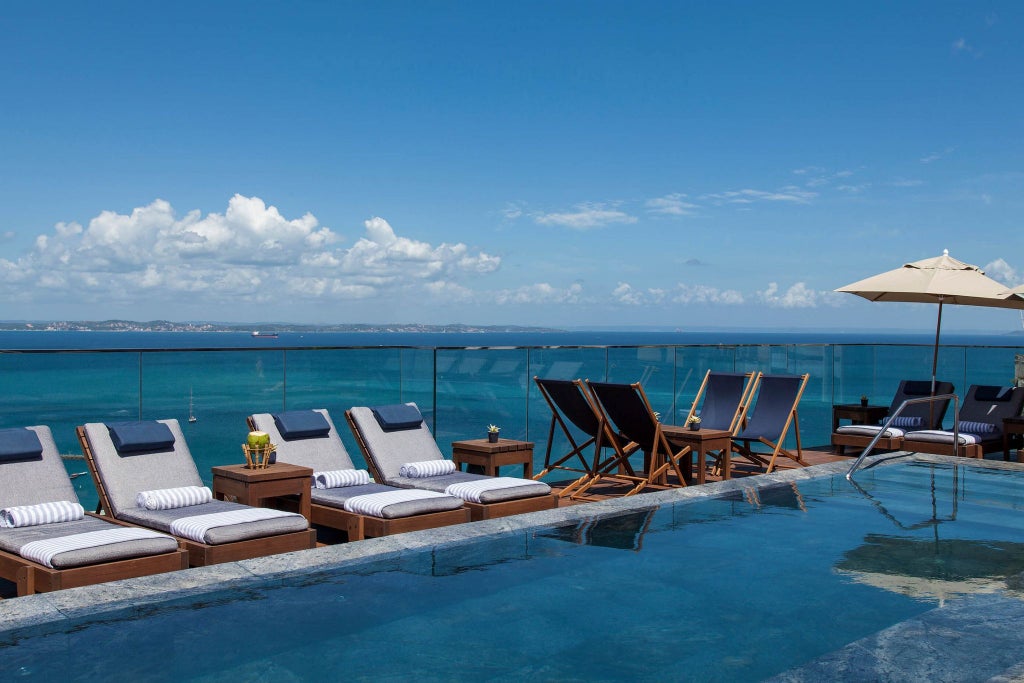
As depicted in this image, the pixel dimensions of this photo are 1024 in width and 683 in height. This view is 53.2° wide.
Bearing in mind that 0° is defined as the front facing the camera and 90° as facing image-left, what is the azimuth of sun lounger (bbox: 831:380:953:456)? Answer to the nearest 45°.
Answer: approximately 45°

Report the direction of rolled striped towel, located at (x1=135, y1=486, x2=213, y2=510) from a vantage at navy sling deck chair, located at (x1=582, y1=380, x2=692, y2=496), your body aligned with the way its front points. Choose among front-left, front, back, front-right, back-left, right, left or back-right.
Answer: back

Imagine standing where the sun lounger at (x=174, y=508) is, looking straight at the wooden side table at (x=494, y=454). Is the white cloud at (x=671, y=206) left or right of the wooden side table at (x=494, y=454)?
left

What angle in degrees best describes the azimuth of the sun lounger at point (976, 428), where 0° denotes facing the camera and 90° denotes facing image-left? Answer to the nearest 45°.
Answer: approximately 45°

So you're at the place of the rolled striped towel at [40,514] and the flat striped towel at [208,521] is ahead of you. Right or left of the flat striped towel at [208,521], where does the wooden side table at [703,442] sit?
left

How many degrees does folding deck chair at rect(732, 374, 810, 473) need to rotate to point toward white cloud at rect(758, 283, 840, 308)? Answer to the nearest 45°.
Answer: approximately 135° to its right

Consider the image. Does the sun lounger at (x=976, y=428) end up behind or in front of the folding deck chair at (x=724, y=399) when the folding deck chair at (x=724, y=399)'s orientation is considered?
behind

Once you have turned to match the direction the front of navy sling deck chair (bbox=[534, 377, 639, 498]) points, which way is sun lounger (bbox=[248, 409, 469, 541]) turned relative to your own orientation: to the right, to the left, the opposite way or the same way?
to the right

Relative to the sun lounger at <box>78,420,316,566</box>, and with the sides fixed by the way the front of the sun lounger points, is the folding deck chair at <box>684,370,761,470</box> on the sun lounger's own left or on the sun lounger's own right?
on the sun lounger's own left
